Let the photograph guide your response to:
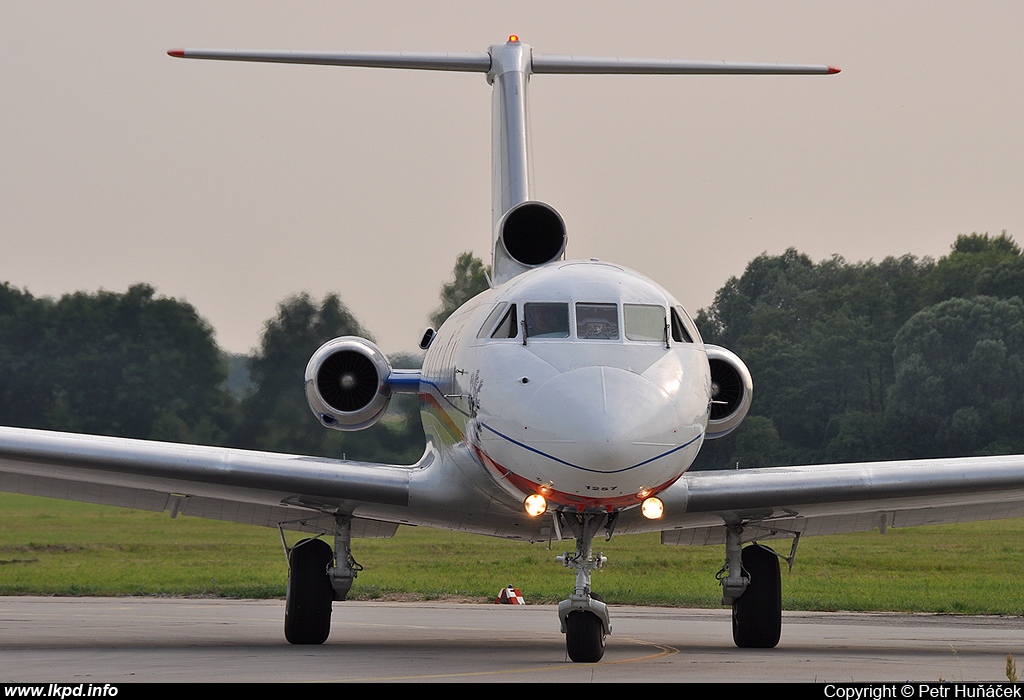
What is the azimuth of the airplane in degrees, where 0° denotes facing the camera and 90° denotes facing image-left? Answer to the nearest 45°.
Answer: approximately 0°
